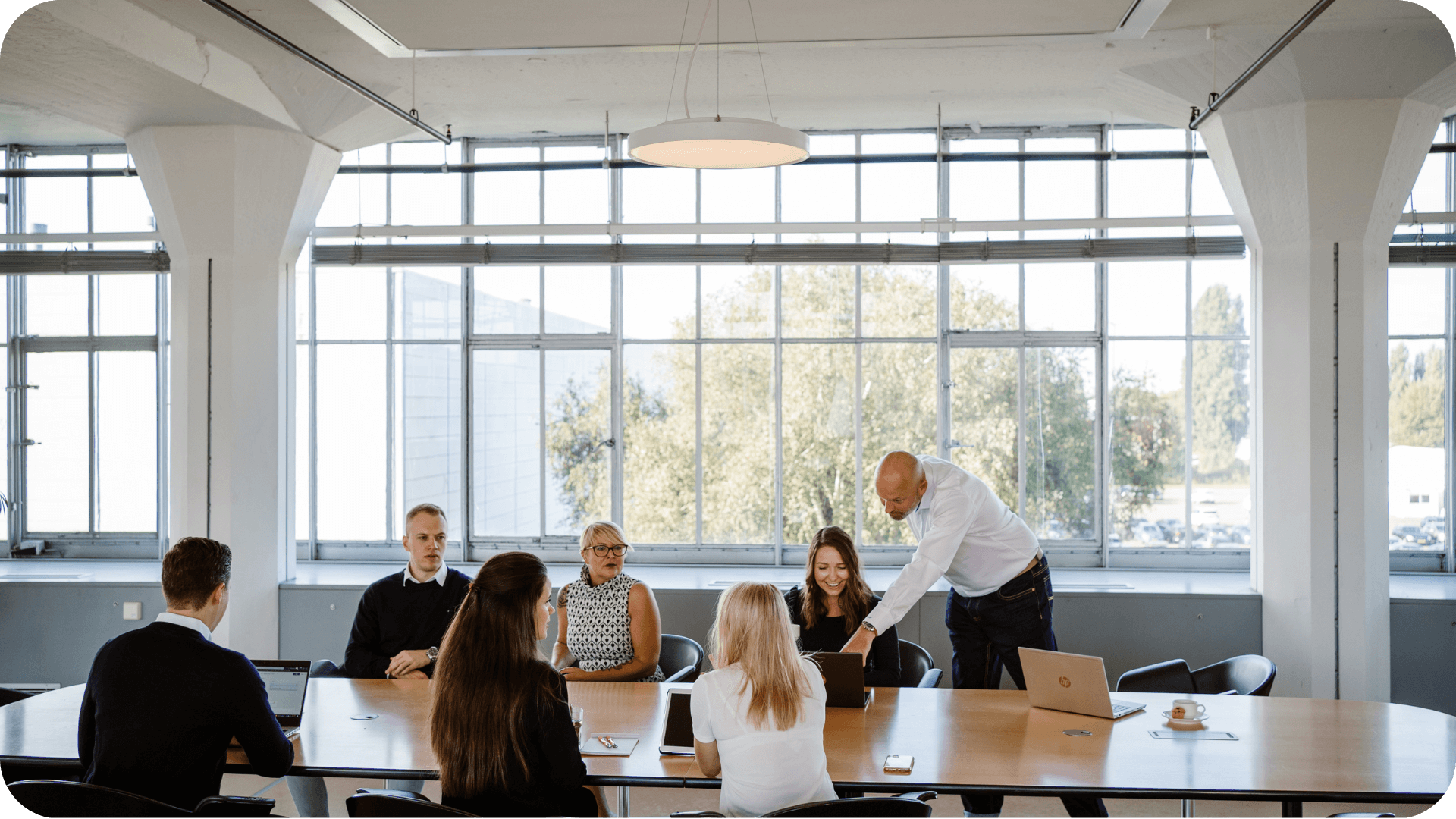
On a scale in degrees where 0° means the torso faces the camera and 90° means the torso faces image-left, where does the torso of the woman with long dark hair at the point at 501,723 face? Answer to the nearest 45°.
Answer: approximately 225°

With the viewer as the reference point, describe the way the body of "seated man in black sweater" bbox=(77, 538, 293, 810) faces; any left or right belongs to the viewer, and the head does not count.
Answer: facing away from the viewer and to the right of the viewer

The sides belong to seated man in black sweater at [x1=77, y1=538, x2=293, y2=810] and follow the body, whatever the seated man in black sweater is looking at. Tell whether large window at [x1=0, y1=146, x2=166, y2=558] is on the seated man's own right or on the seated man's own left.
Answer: on the seated man's own left

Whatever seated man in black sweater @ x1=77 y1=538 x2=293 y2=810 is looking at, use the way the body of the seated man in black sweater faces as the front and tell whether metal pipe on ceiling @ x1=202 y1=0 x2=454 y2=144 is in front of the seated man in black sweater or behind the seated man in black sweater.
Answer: in front

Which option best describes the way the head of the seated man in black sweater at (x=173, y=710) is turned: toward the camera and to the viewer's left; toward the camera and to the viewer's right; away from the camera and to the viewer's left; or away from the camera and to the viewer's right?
away from the camera and to the viewer's right

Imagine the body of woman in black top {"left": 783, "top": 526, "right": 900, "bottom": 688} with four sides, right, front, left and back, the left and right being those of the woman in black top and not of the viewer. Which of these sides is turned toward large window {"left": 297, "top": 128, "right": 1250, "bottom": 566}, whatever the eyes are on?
back

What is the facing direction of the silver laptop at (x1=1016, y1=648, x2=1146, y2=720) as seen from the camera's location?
facing away from the viewer and to the right of the viewer

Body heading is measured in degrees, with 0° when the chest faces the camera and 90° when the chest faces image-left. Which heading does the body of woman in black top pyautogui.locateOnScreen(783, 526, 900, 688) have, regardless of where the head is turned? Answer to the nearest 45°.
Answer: approximately 0°
